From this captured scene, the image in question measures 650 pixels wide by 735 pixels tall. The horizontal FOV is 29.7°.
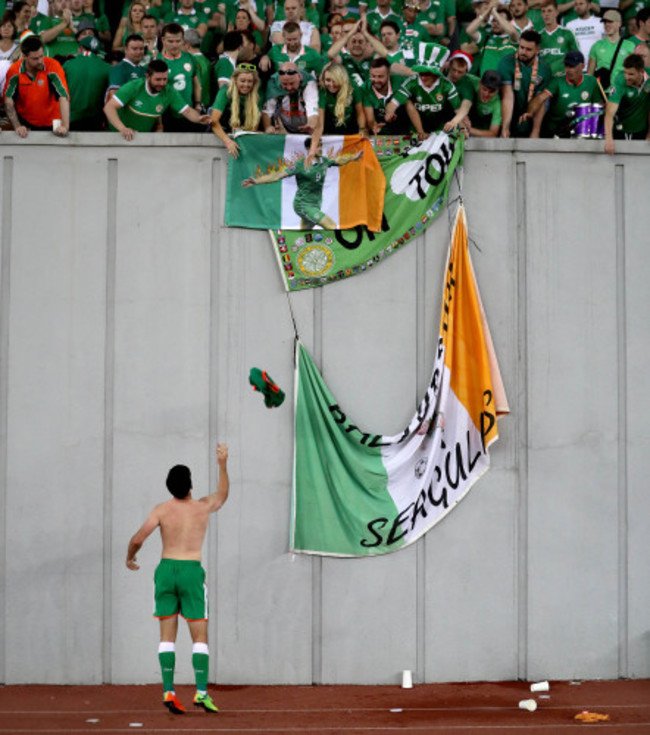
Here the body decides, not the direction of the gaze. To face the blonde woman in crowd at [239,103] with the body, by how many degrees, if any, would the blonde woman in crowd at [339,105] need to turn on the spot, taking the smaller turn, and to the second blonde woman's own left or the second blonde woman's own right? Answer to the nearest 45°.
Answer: approximately 90° to the second blonde woman's own right

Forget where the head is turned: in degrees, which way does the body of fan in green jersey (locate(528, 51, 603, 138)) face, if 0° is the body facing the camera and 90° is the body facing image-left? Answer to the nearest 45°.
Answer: approximately 0°

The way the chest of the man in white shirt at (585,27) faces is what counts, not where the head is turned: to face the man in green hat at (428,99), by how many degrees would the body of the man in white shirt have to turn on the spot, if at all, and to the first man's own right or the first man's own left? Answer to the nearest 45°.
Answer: approximately 45° to the first man's own right

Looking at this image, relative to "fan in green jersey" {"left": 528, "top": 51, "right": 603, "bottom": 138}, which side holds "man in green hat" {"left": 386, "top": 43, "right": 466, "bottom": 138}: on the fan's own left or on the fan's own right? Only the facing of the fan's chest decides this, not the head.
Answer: on the fan's own right
